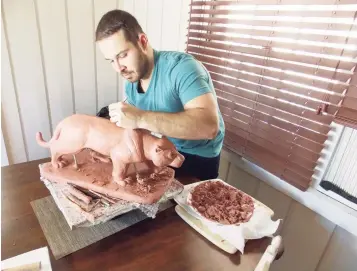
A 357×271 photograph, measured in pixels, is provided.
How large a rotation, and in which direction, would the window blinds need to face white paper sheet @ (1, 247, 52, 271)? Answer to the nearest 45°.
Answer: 0° — it already faces it

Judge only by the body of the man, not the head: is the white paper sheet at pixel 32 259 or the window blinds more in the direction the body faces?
the white paper sheet

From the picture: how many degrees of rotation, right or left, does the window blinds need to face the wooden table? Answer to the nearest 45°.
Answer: approximately 45° to its left

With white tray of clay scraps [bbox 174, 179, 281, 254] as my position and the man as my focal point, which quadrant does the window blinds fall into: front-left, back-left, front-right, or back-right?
front-right

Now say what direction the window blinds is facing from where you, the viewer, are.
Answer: facing the viewer and to the left of the viewer

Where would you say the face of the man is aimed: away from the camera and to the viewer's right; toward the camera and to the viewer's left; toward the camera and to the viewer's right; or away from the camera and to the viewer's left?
toward the camera and to the viewer's left
